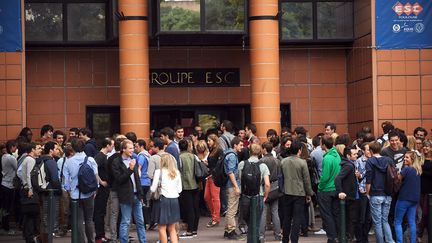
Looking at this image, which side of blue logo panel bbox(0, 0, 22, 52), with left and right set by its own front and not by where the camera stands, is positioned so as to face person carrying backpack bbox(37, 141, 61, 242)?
front

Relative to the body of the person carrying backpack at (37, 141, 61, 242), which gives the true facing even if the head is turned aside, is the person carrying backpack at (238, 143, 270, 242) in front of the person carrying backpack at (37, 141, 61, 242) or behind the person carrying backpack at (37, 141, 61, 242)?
in front

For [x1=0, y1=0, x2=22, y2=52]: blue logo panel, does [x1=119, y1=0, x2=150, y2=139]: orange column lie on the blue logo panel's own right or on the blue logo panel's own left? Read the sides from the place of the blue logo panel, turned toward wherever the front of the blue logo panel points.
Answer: on the blue logo panel's own left

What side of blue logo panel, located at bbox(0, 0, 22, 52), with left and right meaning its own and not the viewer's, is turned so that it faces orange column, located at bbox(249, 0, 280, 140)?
left

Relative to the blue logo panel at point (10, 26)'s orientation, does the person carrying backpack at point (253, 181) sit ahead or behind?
ahead

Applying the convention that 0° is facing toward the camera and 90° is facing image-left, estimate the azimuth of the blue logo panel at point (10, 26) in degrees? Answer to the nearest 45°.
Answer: approximately 0°

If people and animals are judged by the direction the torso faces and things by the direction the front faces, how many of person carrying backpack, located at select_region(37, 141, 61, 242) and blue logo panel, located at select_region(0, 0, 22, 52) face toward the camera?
1
